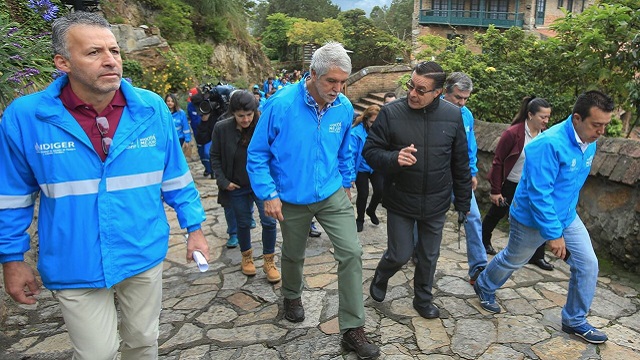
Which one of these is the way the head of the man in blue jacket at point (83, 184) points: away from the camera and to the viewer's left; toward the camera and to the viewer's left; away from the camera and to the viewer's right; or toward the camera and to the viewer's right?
toward the camera and to the viewer's right

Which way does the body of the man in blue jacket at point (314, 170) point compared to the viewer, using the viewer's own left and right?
facing the viewer and to the right of the viewer

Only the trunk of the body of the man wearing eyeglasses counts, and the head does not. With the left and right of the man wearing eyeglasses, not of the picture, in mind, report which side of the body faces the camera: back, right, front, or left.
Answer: front

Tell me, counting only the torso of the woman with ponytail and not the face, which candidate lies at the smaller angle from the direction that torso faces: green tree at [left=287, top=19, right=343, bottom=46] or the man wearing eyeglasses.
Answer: the man wearing eyeglasses

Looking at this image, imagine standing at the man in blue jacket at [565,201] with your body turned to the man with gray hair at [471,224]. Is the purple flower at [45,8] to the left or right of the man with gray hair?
left

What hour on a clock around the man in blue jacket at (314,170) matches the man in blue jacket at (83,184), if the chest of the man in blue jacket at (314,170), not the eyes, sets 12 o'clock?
the man in blue jacket at (83,184) is roughly at 3 o'clock from the man in blue jacket at (314,170).

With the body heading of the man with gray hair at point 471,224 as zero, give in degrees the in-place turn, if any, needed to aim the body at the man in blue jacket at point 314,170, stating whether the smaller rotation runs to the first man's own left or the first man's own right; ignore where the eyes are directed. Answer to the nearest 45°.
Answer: approximately 90° to the first man's own right

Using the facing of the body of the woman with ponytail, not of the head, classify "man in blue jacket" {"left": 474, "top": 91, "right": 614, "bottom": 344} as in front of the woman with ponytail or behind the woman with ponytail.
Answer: in front

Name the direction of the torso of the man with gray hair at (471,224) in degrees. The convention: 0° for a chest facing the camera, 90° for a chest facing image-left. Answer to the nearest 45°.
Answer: approximately 315°
